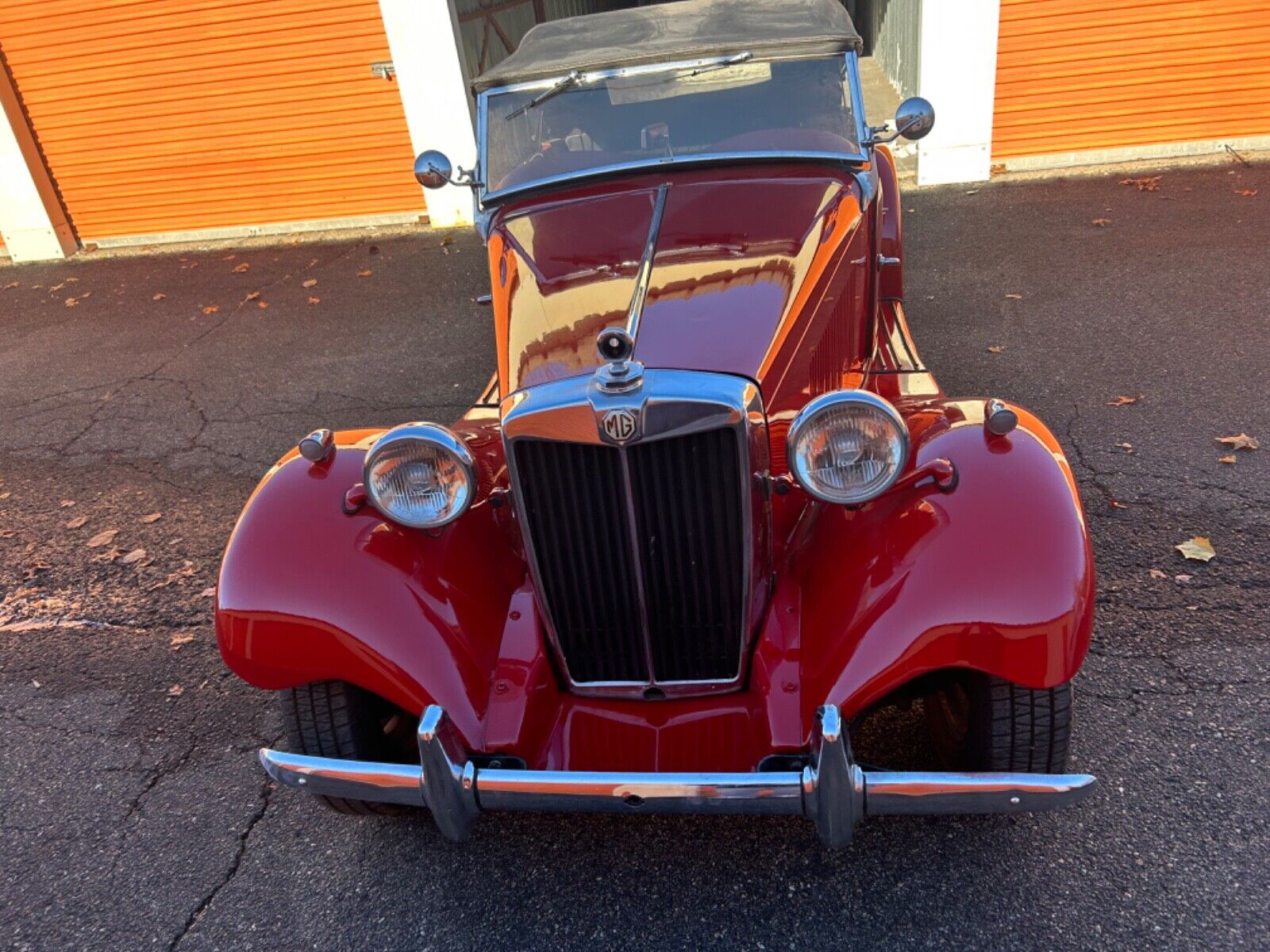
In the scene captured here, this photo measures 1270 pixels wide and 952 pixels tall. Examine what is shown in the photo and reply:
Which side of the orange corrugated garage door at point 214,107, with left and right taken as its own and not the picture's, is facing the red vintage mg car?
front

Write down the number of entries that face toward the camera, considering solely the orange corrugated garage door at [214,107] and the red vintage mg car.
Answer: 2

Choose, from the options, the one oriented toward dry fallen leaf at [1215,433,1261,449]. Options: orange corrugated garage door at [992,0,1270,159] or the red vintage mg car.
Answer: the orange corrugated garage door

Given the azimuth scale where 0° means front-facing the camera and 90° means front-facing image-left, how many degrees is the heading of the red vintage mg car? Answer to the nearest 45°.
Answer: approximately 0°

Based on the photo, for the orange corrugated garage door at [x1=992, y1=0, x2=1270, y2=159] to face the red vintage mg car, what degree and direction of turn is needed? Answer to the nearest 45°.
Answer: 0° — it already faces it

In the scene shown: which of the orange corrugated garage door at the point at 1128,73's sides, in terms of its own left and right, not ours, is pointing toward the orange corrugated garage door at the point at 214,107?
right

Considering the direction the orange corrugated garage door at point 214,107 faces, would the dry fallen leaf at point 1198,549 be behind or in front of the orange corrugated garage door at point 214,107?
in front

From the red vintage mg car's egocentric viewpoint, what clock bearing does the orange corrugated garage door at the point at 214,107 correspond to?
The orange corrugated garage door is roughly at 5 o'clock from the red vintage mg car.
